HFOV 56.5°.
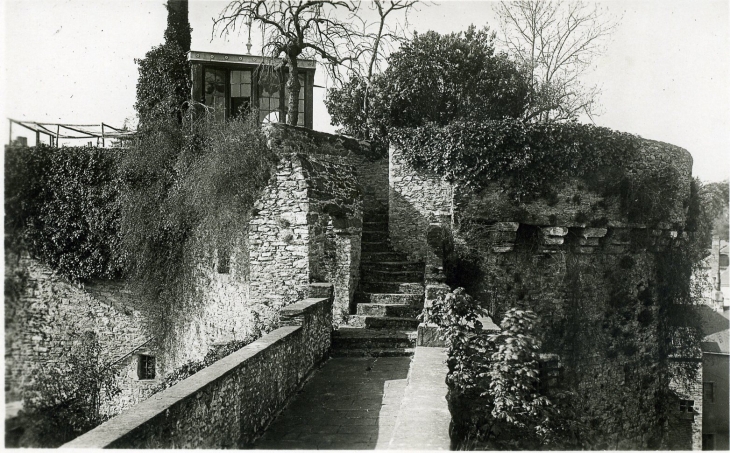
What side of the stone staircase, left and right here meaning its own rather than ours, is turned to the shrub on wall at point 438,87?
back

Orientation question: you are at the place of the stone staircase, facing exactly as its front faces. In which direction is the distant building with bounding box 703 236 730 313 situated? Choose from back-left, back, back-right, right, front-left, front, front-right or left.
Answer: back-left

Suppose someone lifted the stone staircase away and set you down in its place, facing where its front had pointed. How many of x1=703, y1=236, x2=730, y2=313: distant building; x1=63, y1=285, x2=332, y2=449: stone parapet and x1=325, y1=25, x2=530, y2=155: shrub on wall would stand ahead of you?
1

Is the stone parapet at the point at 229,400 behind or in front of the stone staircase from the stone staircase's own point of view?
in front

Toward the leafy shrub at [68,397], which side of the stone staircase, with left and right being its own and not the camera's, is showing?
right

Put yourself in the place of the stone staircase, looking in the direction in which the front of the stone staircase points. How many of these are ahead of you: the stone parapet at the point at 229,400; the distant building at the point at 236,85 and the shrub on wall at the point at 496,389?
2

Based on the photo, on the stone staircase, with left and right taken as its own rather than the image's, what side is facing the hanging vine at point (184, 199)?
right

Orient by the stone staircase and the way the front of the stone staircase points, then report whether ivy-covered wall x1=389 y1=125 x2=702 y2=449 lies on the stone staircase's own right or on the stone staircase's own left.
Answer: on the stone staircase's own left

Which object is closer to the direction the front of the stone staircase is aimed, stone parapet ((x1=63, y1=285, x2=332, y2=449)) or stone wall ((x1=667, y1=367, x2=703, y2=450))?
the stone parapet

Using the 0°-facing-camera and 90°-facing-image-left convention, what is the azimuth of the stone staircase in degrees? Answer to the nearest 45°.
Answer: approximately 0°

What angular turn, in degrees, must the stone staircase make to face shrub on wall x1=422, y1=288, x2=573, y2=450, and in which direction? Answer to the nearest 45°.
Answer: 0° — it already faces it

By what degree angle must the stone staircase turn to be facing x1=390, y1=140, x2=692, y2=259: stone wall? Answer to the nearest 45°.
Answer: approximately 135° to its left
